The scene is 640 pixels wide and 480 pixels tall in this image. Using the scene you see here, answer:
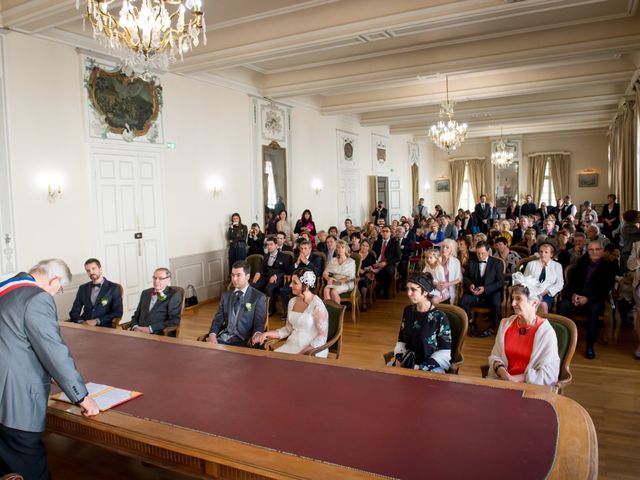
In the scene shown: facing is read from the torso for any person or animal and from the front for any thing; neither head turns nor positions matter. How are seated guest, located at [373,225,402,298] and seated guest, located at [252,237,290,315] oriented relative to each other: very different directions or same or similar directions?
same or similar directions

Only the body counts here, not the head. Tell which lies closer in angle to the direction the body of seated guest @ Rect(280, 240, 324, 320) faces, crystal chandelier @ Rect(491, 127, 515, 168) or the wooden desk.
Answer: the wooden desk

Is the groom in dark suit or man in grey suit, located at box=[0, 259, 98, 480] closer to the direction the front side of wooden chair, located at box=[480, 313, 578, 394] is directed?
the man in grey suit

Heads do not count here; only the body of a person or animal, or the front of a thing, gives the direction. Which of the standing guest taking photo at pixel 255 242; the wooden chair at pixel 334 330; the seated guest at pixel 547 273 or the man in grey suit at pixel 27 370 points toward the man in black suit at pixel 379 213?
the man in grey suit

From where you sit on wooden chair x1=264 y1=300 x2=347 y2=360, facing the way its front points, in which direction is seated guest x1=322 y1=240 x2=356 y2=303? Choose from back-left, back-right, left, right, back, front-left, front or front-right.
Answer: back-right

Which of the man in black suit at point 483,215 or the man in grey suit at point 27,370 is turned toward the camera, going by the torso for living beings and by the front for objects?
the man in black suit

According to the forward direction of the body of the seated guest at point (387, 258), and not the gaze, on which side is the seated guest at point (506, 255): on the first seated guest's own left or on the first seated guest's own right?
on the first seated guest's own left

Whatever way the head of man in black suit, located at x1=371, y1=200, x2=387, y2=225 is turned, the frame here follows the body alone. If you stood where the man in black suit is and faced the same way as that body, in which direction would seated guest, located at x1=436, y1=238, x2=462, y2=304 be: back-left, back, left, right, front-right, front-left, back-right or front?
front-left

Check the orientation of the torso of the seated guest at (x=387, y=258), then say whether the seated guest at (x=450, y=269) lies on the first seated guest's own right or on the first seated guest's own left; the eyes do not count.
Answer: on the first seated guest's own left

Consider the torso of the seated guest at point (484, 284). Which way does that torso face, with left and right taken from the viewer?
facing the viewer and to the left of the viewer

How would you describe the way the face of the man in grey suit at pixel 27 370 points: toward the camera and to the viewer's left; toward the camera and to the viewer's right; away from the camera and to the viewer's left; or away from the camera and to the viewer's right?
away from the camera and to the viewer's right

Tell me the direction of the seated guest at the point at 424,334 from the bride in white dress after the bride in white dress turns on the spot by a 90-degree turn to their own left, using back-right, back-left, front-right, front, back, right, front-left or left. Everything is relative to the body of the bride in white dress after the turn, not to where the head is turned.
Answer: front

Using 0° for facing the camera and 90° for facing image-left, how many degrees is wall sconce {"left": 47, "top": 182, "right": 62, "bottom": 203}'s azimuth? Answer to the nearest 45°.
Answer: approximately 315°

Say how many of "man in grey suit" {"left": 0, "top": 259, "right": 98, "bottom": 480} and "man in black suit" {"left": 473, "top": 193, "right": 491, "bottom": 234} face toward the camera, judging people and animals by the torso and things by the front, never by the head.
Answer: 1

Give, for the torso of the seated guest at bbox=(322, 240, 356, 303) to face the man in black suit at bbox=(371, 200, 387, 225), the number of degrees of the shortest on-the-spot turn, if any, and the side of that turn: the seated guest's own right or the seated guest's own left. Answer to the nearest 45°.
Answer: approximately 135° to the seated guest's own right

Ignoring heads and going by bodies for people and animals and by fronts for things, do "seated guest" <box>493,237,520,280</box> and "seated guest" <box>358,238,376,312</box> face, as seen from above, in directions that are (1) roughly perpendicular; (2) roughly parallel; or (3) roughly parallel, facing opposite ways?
roughly parallel
